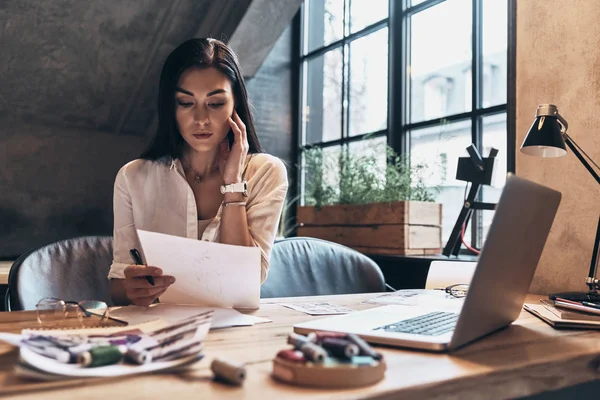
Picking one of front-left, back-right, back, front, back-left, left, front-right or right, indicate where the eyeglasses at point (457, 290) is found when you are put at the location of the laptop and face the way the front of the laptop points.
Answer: front-right

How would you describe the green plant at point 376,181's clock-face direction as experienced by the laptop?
The green plant is roughly at 1 o'clock from the laptop.

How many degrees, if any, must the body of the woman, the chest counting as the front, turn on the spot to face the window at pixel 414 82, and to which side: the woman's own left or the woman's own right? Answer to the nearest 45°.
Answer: approximately 135° to the woman's own left

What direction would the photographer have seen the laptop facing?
facing away from the viewer and to the left of the viewer

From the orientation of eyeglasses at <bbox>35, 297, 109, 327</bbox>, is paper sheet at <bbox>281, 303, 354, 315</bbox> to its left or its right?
on its left

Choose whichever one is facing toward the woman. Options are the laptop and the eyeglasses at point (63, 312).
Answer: the laptop

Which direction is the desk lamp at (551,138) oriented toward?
to the viewer's left

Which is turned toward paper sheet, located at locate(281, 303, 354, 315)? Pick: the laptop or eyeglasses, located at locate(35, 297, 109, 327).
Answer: the laptop

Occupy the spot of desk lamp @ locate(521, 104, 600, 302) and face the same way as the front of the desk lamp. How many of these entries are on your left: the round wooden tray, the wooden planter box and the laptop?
2

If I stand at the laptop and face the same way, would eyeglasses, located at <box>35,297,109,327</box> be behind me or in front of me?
in front

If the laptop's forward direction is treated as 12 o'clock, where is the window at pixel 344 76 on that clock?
The window is roughly at 1 o'clock from the laptop.

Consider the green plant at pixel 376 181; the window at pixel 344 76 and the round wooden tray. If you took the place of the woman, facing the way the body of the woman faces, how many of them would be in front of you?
1
